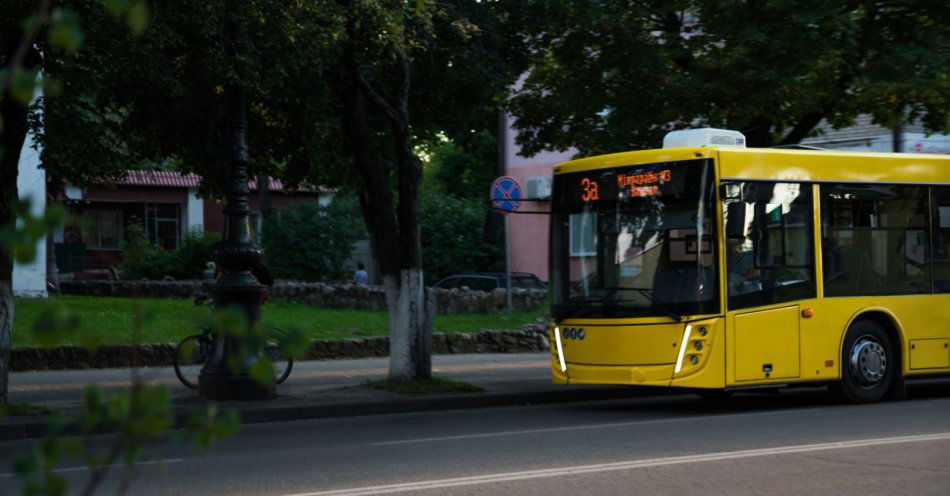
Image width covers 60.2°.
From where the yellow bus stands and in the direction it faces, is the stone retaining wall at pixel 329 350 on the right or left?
on its right

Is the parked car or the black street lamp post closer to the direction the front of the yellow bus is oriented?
the black street lamp post

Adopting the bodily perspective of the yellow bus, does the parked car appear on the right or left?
on its right

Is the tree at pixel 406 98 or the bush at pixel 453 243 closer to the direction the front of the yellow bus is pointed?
the tree

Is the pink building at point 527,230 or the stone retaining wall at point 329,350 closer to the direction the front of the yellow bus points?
the stone retaining wall

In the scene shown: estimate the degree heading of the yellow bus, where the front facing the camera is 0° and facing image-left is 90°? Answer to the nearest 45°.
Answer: approximately 45°

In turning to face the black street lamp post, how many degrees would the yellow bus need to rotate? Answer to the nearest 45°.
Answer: approximately 45° to its right

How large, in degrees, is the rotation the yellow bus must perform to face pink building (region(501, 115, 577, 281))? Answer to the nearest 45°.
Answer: approximately 135° to its right
